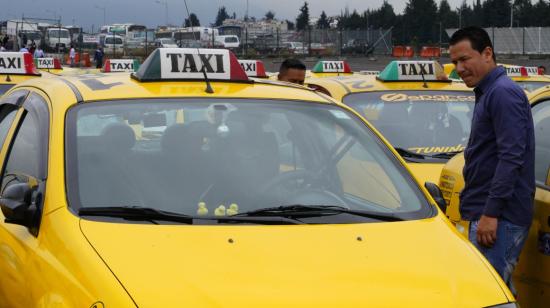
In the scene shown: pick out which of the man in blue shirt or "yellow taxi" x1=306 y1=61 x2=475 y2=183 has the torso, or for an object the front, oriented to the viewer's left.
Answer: the man in blue shirt

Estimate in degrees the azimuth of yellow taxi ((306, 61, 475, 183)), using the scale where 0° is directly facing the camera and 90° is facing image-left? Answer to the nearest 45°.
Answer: approximately 315°

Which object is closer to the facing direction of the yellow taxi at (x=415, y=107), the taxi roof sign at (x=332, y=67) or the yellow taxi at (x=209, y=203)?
the yellow taxi

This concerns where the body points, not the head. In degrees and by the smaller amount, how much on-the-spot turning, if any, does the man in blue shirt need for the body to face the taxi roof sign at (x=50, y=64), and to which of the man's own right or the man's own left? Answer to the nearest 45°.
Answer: approximately 45° to the man's own right

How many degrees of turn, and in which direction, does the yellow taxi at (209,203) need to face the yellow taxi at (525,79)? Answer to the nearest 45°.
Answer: approximately 90° to its left

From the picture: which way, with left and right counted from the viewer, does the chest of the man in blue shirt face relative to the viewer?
facing to the left of the viewer

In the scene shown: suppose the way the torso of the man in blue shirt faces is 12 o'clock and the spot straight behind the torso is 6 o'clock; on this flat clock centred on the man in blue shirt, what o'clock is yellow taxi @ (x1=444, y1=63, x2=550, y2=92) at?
The yellow taxi is roughly at 3 o'clock from the man in blue shirt.

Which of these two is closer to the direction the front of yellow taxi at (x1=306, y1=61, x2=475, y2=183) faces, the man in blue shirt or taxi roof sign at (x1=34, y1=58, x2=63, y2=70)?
the man in blue shirt

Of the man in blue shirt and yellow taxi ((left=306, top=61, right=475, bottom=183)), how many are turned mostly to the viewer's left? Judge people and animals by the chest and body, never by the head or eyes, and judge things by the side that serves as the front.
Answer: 1

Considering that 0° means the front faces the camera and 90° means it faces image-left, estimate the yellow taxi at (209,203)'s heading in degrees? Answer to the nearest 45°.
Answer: approximately 315°
